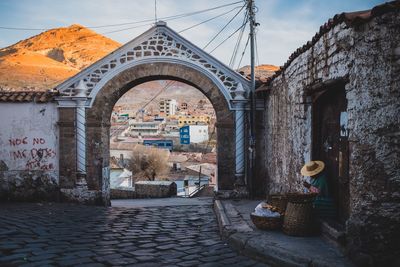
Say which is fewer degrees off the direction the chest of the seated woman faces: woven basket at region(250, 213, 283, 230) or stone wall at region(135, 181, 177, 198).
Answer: the woven basket

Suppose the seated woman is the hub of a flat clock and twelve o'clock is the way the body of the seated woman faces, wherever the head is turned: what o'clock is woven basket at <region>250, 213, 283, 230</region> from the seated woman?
The woven basket is roughly at 12 o'clock from the seated woman.

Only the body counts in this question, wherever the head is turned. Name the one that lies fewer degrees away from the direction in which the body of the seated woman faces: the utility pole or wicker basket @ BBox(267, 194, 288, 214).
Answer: the wicker basket

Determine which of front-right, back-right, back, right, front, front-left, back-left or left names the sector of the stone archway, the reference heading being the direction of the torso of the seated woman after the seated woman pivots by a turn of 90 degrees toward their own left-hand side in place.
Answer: back-right

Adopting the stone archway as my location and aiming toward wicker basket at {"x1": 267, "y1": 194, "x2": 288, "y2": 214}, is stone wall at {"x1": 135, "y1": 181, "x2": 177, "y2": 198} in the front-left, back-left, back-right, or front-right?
back-left

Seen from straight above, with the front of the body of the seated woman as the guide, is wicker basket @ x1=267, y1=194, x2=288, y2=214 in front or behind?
in front

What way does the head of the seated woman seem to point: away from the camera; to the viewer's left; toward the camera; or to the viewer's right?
to the viewer's left

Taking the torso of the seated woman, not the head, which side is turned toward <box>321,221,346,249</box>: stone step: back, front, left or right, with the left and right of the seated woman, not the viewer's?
left

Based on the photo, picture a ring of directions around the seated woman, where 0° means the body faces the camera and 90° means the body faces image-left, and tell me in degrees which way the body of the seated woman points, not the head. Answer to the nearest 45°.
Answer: approximately 90°
